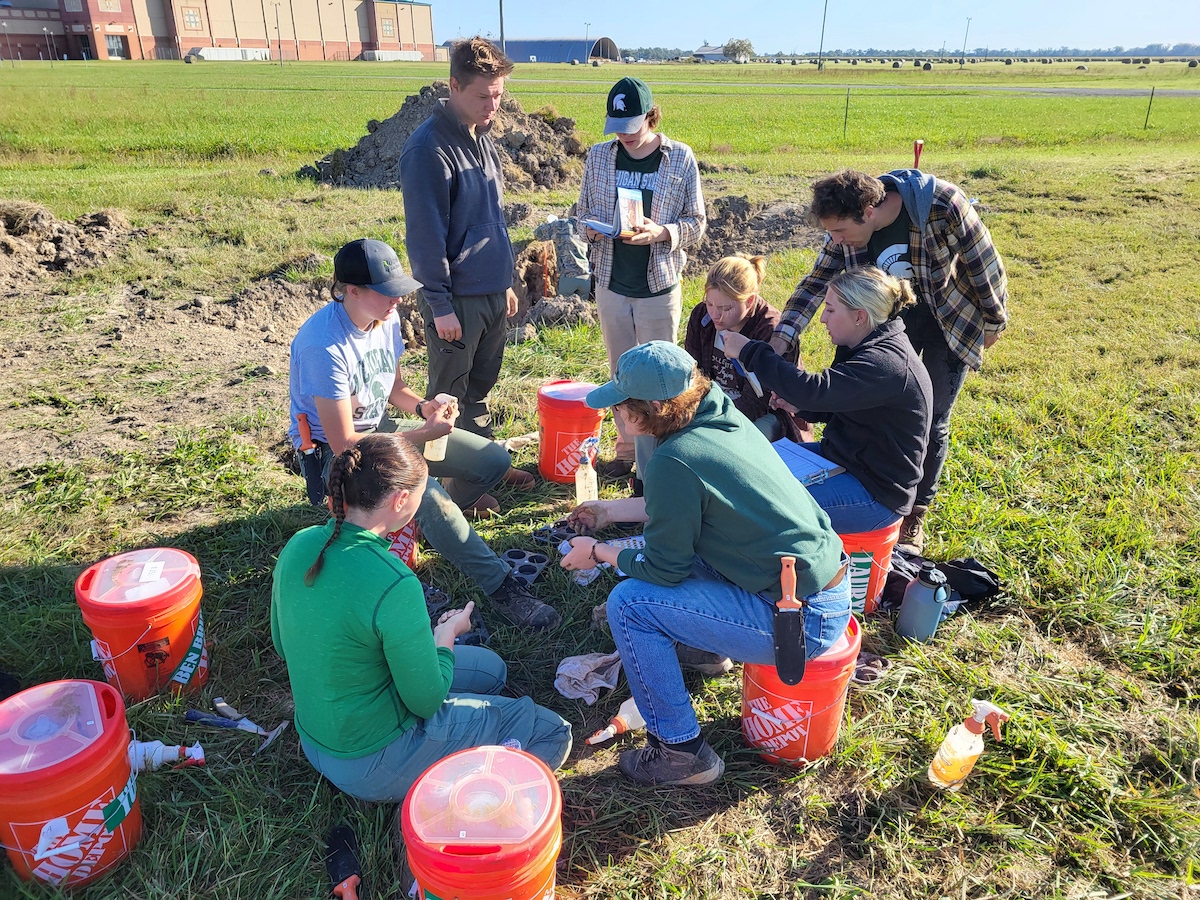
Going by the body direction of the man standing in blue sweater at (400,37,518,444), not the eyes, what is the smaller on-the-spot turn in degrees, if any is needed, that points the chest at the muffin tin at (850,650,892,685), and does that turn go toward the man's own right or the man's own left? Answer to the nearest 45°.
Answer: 0° — they already face it

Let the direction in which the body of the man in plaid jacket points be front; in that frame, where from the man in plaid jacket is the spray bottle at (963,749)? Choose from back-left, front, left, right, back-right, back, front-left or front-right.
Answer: front-left

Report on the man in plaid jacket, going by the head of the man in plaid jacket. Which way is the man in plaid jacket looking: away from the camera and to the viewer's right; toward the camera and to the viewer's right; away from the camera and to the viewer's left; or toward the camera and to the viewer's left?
toward the camera and to the viewer's left

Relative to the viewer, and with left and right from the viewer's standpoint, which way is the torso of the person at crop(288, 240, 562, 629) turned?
facing the viewer and to the right of the viewer

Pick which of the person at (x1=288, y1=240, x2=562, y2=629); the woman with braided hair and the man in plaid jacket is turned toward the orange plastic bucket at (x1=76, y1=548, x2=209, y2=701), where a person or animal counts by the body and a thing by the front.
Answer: the man in plaid jacket

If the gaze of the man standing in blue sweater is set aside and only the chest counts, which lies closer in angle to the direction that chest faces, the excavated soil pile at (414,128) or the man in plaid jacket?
the man in plaid jacket

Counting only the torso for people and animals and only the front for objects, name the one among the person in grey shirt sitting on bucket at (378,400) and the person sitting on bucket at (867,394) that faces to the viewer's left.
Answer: the person sitting on bucket

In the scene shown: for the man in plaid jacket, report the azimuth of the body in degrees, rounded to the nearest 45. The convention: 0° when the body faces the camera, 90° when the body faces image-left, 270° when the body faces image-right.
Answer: approximately 45°

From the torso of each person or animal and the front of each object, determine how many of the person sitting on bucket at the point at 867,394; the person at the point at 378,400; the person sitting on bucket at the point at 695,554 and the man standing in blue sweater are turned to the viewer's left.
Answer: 2

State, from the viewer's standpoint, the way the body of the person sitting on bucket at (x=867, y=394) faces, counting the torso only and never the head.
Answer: to the viewer's left

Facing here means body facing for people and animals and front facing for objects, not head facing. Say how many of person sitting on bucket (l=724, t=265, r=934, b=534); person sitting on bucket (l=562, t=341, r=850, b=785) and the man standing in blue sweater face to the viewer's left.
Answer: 2

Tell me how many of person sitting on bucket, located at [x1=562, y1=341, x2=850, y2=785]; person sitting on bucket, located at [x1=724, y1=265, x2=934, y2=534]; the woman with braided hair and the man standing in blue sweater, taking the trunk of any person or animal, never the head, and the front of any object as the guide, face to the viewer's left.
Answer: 2

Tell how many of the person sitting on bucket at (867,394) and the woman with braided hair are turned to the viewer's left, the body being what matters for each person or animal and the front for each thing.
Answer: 1

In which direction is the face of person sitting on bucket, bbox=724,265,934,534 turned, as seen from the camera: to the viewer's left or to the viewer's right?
to the viewer's left

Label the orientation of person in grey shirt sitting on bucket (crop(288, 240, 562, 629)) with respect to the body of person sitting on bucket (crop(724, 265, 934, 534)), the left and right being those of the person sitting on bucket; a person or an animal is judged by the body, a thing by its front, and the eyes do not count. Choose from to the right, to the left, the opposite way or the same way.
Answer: the opposite way
